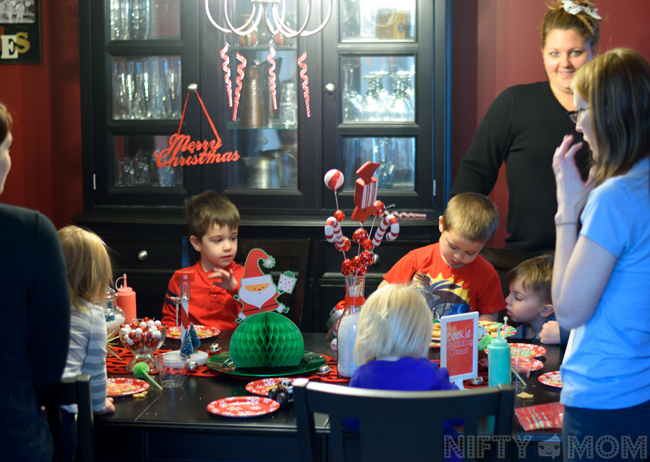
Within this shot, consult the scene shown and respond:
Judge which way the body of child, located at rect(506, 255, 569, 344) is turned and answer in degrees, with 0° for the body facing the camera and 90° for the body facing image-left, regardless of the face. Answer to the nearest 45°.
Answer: approximately 90°

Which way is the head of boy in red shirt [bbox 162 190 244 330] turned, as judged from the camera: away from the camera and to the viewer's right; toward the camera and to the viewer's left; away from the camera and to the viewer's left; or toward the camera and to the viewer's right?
toward the camera and to the viewer's right

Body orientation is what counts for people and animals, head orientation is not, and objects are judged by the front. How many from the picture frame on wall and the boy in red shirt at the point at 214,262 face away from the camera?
0

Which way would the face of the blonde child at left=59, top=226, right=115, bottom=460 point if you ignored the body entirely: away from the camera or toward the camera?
away from the camera

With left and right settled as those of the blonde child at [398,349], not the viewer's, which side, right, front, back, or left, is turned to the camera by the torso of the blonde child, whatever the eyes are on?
back

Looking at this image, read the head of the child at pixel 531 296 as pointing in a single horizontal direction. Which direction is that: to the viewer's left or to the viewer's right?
to the viewer's left

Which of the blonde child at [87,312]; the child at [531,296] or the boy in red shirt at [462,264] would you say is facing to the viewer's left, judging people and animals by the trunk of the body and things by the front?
the child

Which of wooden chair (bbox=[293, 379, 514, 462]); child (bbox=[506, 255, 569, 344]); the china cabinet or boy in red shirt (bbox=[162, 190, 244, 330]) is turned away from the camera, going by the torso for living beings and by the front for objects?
the wooden chair

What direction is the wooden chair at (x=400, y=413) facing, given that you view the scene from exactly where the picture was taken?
facing away from the viewer

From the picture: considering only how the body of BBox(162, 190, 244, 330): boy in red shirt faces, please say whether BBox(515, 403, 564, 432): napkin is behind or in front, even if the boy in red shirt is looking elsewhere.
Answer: in front

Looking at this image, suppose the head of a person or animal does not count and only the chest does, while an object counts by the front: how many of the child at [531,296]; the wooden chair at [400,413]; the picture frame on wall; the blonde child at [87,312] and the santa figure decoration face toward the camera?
2
